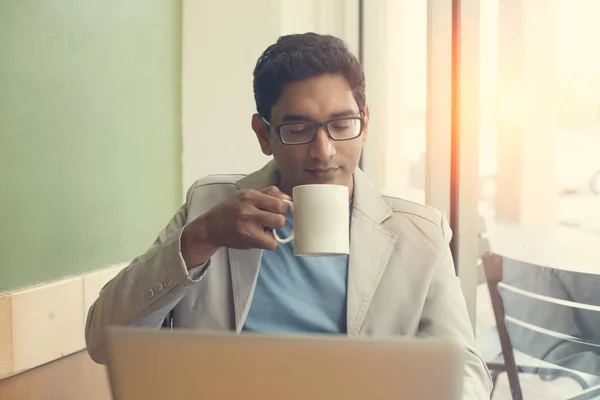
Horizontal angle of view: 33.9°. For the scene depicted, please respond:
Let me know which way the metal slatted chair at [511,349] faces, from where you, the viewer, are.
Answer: facing away from the viewer and to the right of the viewer

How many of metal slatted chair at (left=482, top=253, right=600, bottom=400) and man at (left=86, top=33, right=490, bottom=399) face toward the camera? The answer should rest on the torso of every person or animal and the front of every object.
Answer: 1

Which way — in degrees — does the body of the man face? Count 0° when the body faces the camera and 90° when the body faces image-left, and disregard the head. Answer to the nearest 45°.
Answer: approximately 0°
